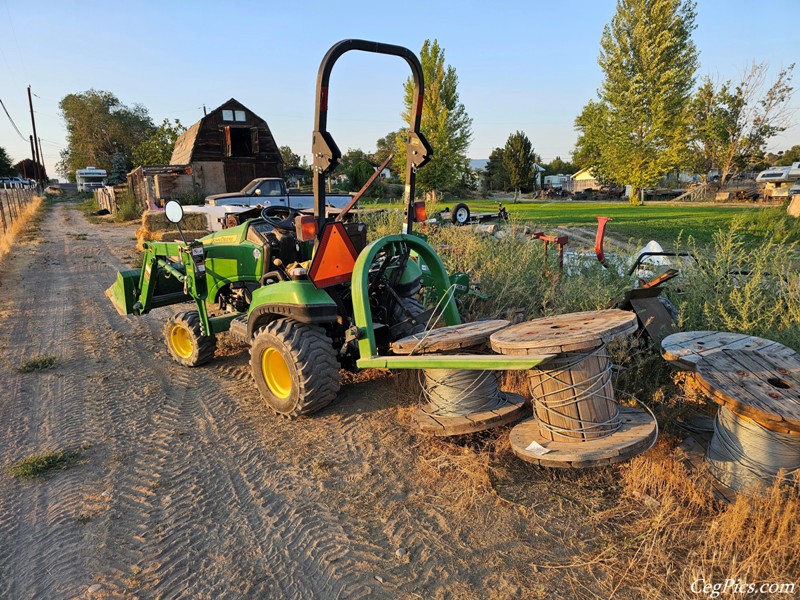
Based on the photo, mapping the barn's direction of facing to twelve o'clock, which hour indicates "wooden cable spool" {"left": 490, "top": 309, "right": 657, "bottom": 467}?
The wooden cable spool is roughly at 12 o'clock from the barn.

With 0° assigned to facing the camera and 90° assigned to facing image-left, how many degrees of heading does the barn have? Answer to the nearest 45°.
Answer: approximately 0°

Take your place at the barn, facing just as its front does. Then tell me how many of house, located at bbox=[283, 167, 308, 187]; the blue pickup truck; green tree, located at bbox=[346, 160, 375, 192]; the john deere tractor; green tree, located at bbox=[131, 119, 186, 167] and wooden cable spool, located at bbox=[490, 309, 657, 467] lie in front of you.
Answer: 3

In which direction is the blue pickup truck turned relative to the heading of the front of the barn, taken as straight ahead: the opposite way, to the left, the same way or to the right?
to the right

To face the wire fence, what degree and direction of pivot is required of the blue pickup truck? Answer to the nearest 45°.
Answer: approximately 45° to its right

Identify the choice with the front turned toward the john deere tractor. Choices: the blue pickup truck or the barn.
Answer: the barn

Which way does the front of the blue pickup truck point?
to the viewer's left

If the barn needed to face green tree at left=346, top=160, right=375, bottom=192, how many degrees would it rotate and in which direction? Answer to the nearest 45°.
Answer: approximately 135° to its left

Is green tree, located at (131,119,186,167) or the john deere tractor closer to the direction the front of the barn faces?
the john deere tractor

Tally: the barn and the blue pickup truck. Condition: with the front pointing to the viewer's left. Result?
1

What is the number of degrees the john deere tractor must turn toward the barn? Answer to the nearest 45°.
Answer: approximately 45° to its right

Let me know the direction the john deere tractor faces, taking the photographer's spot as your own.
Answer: facing away from the viewer and to the left of the viewer

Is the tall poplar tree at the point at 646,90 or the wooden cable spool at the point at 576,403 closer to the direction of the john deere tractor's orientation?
the tall poplar tree
